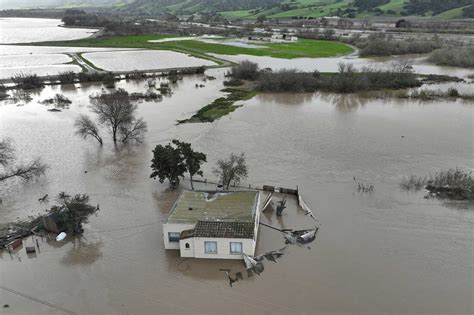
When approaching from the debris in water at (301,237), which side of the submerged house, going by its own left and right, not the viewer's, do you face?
left

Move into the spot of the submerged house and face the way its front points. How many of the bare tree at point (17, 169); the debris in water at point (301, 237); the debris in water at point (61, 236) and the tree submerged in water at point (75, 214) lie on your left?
1

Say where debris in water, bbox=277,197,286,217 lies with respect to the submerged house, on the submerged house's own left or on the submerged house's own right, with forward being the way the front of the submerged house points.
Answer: on the submerged house's own left

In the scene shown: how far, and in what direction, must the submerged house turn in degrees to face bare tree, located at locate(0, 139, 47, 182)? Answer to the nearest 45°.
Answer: approximately 135° to its right

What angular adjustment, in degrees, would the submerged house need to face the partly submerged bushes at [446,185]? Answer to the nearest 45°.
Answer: approximately 90° to its left

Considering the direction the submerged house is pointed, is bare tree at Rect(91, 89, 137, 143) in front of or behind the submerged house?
behind

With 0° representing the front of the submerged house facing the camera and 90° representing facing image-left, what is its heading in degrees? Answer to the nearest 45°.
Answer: approximately 0°

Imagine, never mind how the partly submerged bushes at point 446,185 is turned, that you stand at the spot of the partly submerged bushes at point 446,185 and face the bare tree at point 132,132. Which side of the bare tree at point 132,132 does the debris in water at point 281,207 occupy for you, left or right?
left

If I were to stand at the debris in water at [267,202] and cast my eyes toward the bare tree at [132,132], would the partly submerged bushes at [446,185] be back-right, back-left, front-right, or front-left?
back-right

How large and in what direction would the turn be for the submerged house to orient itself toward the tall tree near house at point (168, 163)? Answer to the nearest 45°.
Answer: approximately 180°

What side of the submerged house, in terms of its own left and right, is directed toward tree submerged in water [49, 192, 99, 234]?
right
